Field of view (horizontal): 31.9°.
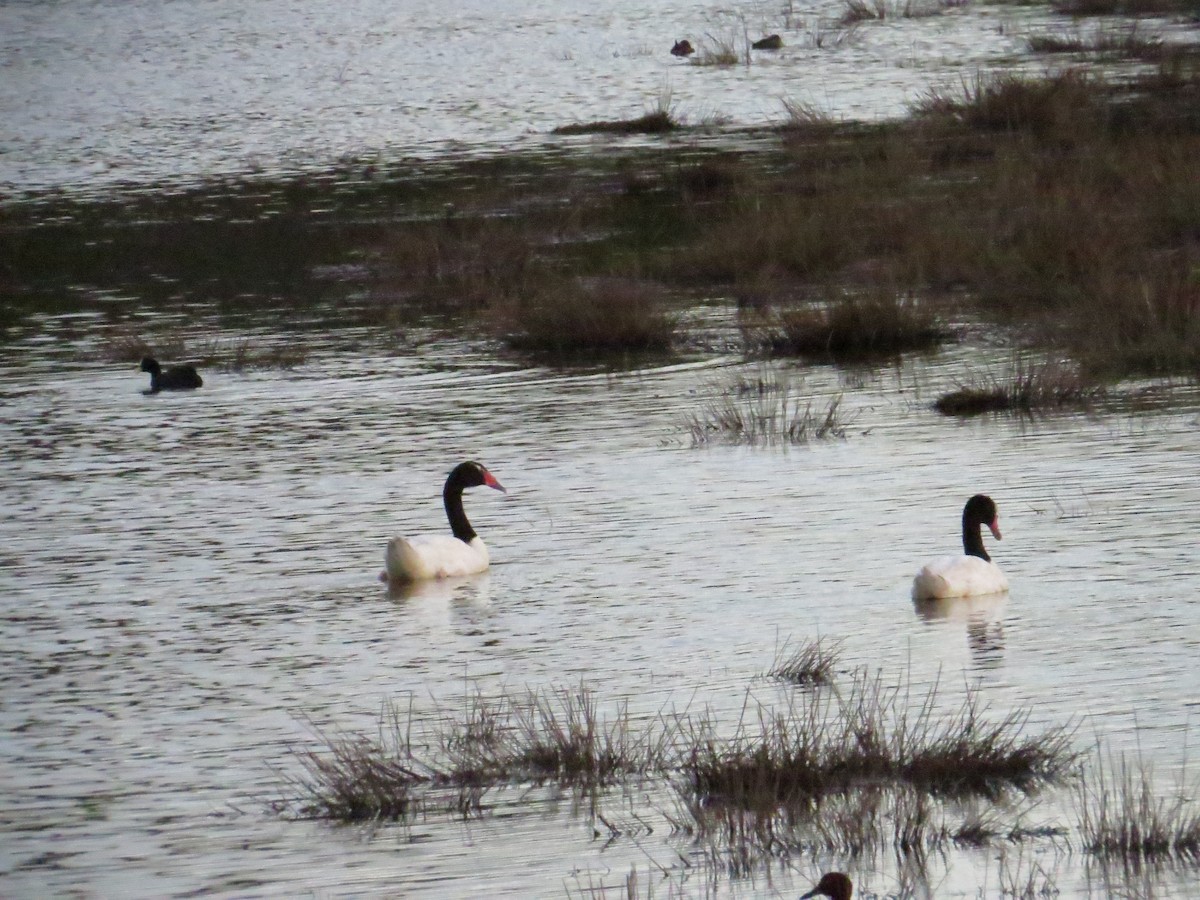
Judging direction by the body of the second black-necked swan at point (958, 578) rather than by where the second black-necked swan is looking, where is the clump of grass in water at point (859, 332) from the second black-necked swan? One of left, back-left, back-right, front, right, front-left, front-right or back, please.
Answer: front-left

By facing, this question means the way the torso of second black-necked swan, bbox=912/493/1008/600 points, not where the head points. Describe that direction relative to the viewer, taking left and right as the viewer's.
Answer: facing away from the viewer and to the right of the viewer

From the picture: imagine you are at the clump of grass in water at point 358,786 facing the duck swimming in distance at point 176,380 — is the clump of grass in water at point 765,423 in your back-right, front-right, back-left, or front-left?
front-right

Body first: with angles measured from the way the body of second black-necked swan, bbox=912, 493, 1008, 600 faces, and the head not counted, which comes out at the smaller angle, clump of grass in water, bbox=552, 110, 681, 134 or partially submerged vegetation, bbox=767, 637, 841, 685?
the clump of grass in water

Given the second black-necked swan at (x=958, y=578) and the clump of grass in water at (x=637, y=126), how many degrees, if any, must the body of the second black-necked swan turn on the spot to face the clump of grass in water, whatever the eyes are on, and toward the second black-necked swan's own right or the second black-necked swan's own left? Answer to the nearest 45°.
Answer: approximately 45° to the second black-necked swan's own left

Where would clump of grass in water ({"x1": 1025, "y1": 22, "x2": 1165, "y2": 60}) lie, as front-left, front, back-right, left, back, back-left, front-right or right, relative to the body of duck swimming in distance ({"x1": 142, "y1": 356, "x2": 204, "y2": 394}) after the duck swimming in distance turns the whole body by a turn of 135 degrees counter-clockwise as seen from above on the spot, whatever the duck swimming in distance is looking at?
left

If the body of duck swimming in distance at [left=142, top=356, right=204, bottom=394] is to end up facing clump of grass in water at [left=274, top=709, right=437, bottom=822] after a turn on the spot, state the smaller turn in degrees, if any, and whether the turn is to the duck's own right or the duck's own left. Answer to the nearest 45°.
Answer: approximately 90° to the duck's own left

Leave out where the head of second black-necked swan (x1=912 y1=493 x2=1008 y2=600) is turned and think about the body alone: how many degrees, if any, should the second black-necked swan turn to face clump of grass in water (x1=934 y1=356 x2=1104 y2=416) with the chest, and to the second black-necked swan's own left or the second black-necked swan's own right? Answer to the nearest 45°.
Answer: approximately 45° to the second black-necked swan's own left

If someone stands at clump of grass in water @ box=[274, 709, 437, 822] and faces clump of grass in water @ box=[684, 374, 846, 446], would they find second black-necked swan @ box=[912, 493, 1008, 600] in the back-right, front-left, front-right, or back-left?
front-right

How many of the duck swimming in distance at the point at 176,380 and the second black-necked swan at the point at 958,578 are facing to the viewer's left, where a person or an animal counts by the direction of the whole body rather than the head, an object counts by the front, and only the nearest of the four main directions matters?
1

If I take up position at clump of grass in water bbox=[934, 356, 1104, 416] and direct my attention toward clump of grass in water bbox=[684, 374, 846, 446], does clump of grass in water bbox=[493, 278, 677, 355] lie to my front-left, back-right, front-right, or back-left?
front-right

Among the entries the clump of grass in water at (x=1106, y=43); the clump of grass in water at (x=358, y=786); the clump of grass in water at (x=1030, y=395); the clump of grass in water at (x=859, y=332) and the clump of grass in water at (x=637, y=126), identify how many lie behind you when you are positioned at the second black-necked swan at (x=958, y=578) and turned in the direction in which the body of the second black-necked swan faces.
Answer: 1

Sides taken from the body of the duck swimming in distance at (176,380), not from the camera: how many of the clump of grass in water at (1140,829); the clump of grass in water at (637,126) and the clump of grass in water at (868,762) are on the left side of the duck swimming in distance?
2

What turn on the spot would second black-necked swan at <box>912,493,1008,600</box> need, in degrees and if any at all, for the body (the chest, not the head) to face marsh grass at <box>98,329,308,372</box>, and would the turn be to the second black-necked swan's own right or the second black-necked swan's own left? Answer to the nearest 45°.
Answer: approximately 90° to the second black-necked swan's own left

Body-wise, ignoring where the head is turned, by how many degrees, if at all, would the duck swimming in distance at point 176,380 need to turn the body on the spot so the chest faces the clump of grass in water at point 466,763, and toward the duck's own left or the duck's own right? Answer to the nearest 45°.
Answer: approximately 90° to the duck's own left

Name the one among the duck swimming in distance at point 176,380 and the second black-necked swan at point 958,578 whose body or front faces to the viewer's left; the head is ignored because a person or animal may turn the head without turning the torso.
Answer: the duck swimming in distance

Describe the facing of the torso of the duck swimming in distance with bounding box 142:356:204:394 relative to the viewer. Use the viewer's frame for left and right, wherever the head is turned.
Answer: facing to the left of the viewer
